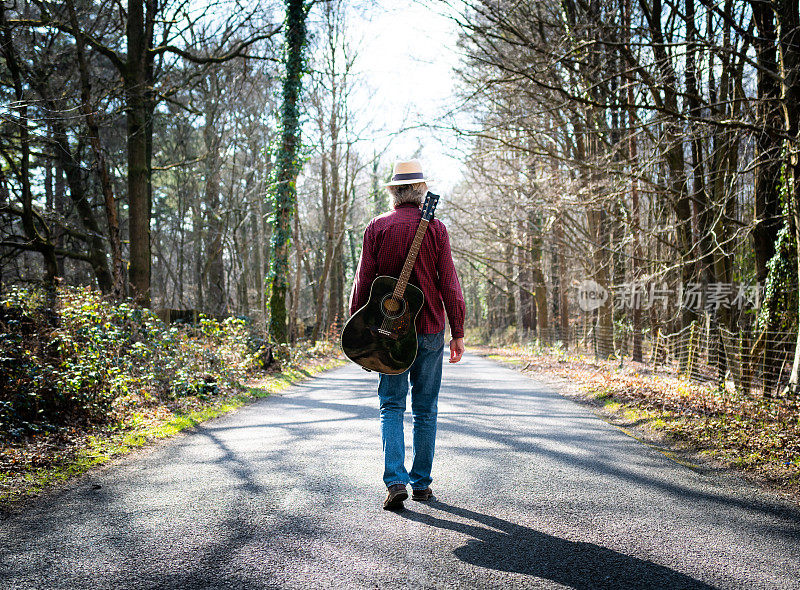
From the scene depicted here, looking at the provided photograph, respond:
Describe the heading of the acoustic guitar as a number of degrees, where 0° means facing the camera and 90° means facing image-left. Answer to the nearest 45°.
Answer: approximately 0°

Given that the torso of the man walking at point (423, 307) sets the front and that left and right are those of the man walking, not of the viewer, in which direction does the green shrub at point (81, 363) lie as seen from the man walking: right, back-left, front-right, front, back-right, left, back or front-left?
front-left

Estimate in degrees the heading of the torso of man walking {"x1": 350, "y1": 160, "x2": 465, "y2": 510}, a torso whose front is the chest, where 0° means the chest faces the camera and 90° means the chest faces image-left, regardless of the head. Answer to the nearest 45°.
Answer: approximately 180°

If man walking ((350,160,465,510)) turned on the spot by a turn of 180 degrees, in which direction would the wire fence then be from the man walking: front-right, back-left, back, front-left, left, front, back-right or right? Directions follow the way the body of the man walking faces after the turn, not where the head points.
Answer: back-left
